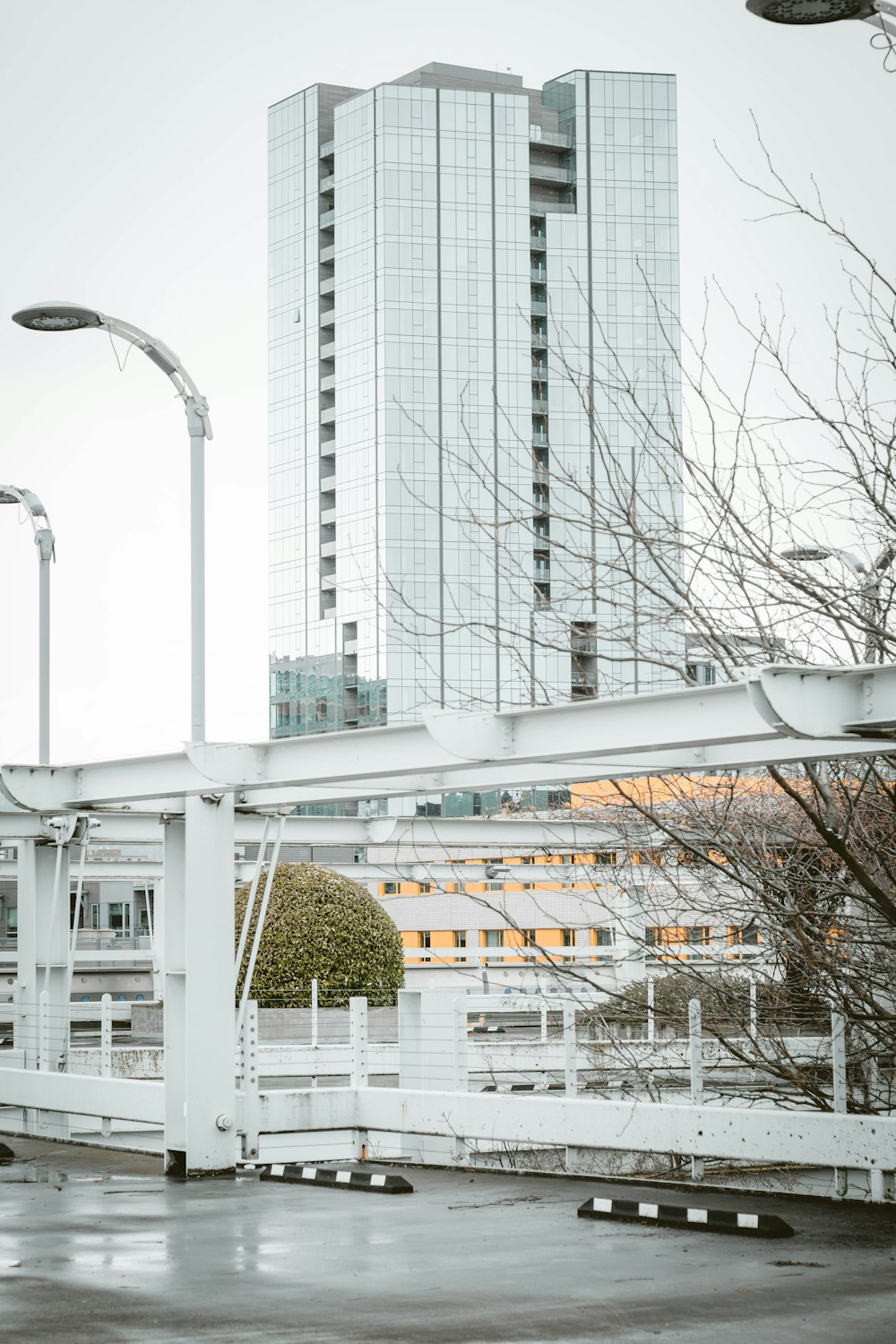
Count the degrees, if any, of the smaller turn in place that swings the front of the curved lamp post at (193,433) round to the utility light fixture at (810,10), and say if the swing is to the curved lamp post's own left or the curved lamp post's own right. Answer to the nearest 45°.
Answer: approximately 90° to the curved lamp post's own left

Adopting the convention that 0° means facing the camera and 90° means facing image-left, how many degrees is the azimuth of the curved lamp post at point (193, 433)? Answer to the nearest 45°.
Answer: approximately 90°

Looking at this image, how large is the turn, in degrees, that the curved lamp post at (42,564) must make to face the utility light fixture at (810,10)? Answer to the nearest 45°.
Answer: approximately 90° to its left

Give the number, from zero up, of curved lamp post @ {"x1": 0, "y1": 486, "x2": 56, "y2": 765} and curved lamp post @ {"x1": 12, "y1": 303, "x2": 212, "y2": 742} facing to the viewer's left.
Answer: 2

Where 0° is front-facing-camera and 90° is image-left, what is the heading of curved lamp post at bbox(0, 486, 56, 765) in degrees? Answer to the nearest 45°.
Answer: approximately 90°
